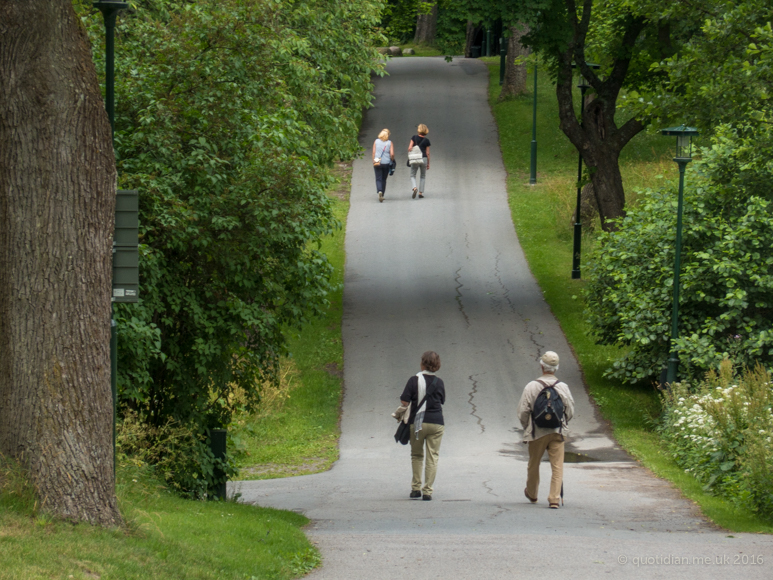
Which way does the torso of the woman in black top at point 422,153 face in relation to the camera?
away from the camera

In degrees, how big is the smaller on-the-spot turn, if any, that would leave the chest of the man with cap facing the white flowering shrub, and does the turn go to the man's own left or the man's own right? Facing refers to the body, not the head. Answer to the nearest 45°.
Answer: approximately 45° to the man's own right

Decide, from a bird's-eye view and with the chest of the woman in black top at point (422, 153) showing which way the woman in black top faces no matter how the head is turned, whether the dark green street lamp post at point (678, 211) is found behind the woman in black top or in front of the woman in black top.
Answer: behind

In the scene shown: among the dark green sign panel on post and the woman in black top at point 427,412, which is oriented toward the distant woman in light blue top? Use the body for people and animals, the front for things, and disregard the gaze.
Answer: the woman in black top

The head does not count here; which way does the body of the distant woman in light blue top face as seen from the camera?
away from the camera

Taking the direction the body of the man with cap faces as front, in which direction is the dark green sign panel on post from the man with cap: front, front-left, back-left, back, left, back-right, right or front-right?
back-left

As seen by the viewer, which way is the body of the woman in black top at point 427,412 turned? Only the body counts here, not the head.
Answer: away from the camera

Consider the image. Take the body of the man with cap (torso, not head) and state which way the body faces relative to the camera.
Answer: away from the camera

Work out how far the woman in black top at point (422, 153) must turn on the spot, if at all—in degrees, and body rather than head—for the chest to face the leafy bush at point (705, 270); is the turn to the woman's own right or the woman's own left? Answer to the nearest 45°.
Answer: approximately 180°

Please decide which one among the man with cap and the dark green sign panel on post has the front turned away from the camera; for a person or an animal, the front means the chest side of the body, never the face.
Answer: the man with cap
